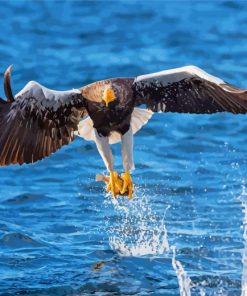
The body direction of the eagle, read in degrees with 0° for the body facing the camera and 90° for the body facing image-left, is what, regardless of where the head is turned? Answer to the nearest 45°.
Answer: approximately 0°
